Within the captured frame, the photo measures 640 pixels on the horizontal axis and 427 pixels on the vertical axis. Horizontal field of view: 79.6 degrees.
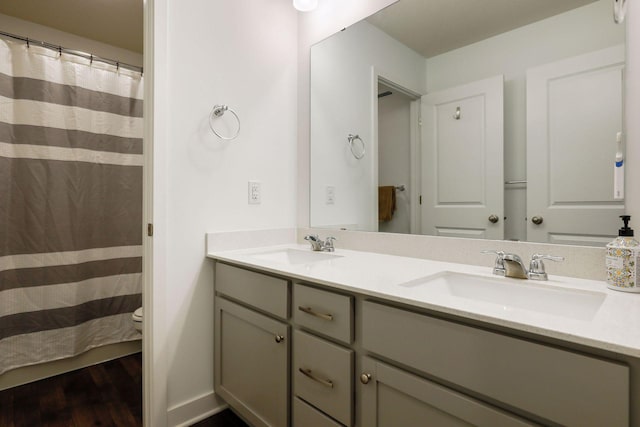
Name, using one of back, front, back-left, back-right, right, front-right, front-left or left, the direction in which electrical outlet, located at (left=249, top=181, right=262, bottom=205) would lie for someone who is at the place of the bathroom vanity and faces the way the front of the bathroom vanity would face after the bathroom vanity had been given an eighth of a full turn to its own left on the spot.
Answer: back-right

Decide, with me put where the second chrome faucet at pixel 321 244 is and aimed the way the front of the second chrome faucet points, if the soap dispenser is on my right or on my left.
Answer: on my left

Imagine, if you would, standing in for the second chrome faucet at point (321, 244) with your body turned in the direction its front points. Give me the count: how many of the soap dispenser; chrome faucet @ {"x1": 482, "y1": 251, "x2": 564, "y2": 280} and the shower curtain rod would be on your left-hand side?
2

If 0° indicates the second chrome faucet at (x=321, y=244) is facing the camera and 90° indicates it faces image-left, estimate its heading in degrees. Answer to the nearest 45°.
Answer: approximately 45°

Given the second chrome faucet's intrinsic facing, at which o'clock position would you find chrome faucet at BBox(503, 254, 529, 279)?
The chrome faucet is roughly at 9 o'clock from the second chrome faucet.

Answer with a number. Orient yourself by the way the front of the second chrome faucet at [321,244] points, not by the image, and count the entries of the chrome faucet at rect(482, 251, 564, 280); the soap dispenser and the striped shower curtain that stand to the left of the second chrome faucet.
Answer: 2
